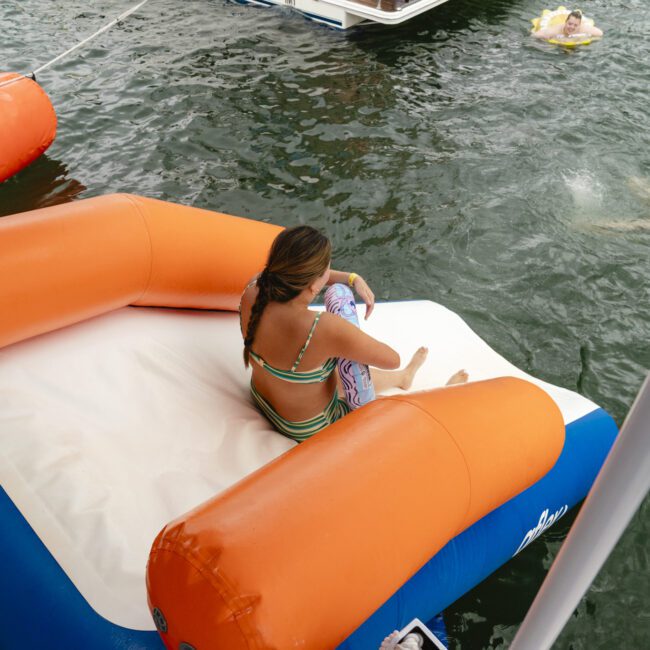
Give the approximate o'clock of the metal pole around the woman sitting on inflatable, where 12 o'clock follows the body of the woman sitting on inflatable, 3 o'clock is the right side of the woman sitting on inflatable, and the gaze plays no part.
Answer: The metal pole is roughly at 4 o'clock from the woman sitting on inflatable.

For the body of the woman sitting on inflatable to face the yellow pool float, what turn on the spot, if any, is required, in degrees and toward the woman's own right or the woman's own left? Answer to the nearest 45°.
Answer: approximately 45° to the woman's own left

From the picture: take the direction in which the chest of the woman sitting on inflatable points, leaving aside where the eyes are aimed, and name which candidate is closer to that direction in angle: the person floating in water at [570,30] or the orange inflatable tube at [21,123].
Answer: the person floating in water

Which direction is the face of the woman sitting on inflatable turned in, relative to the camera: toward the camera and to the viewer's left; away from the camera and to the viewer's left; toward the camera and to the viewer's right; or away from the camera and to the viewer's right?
away from the camera and to the viewer's right

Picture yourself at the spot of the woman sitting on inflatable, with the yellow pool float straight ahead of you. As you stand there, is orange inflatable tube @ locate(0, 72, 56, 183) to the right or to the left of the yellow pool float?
left

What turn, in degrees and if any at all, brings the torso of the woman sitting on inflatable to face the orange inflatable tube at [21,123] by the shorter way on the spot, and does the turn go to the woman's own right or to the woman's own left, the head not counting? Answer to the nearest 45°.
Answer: approximately 90° to the woman's own left

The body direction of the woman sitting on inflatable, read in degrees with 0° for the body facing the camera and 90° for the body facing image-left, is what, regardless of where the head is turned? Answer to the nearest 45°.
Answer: approximately 225°

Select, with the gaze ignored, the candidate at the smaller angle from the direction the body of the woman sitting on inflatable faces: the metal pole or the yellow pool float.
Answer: the yellow pool float

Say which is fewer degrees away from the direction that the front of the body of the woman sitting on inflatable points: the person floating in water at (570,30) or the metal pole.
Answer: the person floating in water
